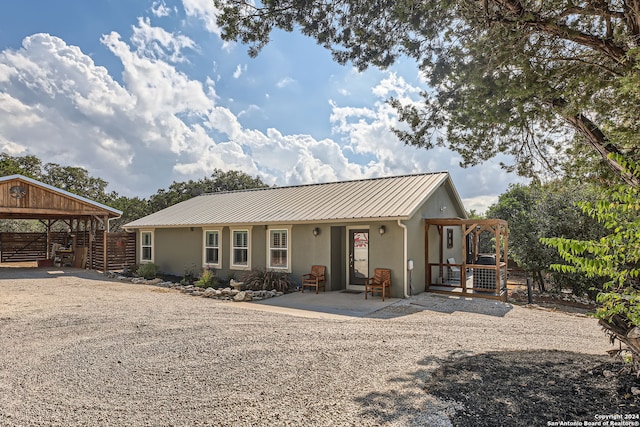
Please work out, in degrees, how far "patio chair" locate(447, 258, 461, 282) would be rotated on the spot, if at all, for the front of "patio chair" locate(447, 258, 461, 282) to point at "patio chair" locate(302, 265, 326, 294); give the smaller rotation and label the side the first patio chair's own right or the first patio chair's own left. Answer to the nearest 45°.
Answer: approximately 90° to the first patio chair's own right

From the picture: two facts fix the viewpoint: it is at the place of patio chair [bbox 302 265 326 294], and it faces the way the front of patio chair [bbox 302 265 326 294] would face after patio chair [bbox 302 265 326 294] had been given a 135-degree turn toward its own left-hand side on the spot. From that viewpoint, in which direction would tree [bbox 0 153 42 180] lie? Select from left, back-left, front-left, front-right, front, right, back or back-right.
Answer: back-left

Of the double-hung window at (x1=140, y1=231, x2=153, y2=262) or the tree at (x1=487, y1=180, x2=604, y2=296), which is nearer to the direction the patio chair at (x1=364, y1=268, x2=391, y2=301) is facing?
the double-hung window

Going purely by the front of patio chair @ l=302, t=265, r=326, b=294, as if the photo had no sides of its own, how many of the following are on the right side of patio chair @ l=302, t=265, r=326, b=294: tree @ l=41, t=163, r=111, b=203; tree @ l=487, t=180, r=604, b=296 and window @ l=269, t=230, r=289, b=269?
2

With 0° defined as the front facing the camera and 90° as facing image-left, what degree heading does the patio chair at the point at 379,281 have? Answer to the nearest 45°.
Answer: approximately 45°

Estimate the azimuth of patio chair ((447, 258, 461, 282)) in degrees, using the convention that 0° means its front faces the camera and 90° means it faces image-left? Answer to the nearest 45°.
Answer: approximately 315°

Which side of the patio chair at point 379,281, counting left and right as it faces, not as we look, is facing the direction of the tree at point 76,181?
right

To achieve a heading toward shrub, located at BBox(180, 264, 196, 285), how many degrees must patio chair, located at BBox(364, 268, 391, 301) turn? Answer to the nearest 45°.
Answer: approximately 90° to its right

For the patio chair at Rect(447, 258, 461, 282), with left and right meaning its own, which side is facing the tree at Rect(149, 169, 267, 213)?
back
